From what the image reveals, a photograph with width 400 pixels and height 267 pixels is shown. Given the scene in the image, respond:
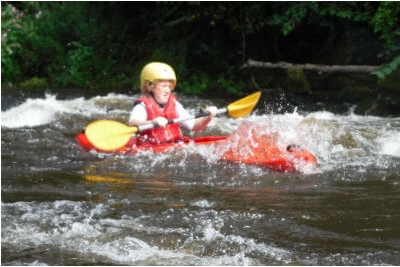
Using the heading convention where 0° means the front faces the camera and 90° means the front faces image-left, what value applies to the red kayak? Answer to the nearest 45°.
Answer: approximately 270°

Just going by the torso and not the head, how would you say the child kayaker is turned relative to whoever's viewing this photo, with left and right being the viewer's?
facing the viewer and to the right of the viewer
